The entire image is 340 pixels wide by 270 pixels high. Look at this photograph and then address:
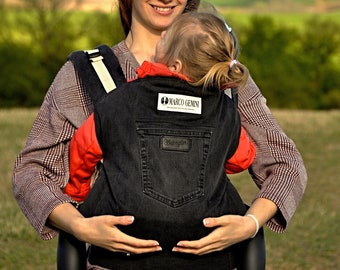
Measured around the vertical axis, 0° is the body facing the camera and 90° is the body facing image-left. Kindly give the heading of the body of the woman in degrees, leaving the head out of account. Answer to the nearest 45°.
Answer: approximately 0°
